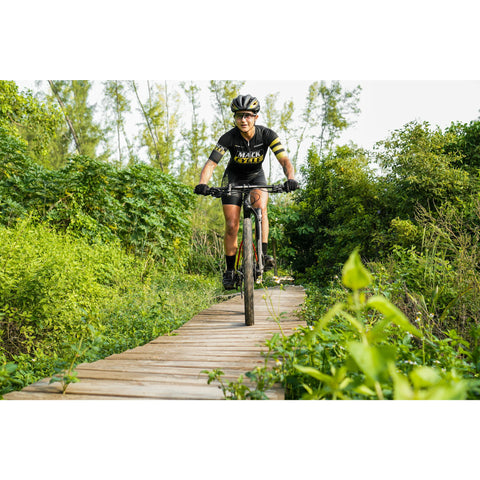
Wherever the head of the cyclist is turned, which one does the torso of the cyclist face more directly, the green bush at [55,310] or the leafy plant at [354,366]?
the leafy plant

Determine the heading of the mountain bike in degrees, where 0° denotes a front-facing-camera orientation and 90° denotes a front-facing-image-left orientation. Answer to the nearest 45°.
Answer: approximately 0°

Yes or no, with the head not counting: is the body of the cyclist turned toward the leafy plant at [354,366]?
yes

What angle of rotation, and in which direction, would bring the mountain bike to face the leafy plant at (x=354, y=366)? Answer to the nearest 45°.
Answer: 0° — it already faces it
